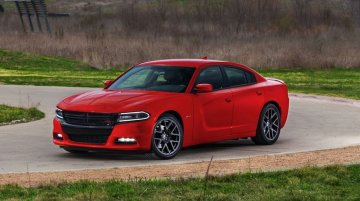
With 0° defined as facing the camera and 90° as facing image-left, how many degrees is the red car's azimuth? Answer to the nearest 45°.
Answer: approximately 45°
